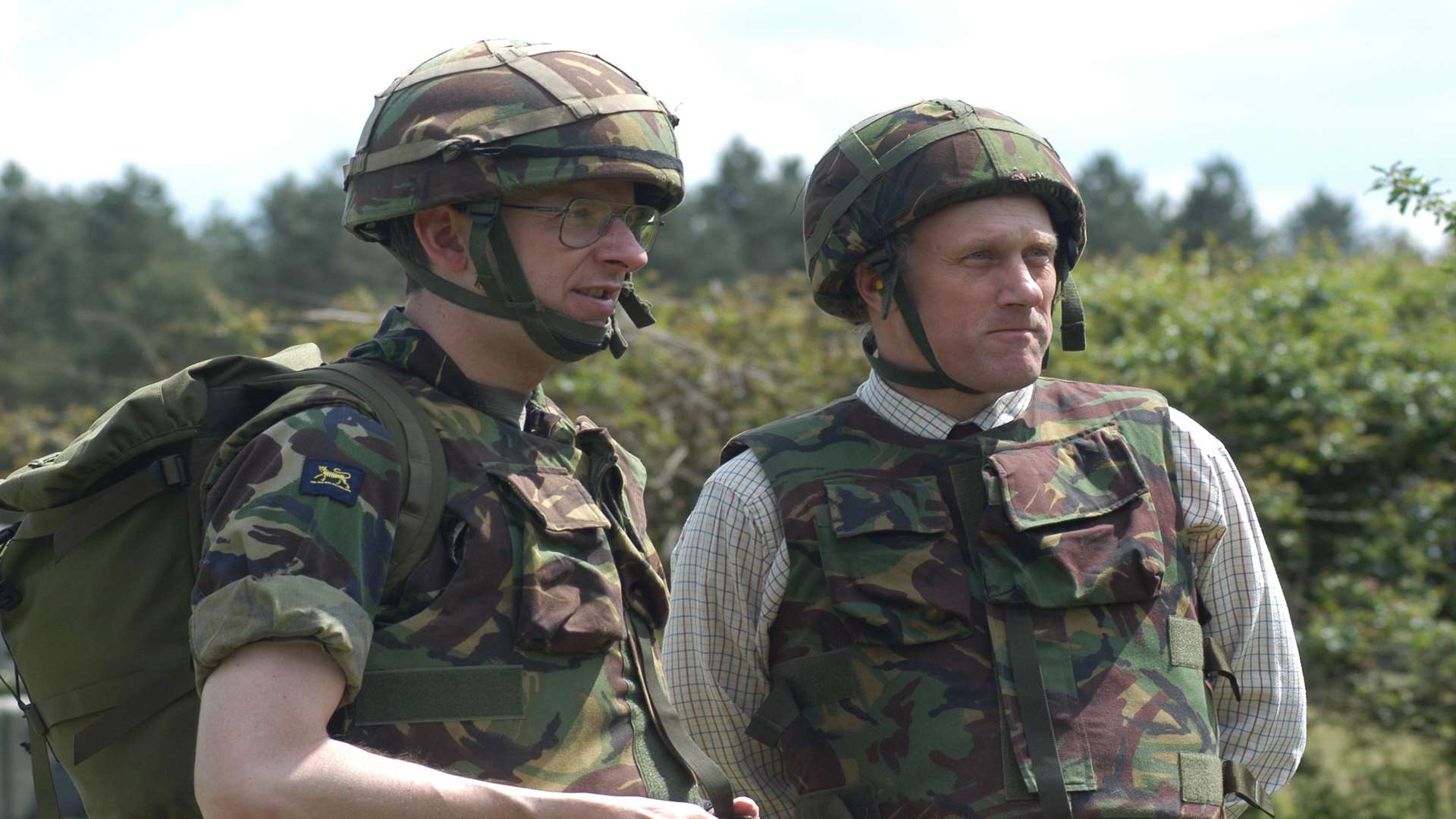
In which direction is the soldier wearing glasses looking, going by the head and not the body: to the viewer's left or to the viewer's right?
to the viewer's right

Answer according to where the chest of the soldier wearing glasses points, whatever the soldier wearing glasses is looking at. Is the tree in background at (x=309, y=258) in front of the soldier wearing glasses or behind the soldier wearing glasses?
behind

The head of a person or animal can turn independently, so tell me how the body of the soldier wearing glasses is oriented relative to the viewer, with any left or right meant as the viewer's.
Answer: facing the viewer and to the right of the viewer

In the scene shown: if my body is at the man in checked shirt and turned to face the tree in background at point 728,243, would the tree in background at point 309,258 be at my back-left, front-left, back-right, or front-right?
front-left

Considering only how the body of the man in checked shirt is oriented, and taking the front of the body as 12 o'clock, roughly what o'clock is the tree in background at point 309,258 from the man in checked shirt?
The tree in background is roughly at 5 o'clock from the man in checked shirt.

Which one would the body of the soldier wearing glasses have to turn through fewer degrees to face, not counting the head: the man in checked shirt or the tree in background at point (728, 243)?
the man in checked shirt

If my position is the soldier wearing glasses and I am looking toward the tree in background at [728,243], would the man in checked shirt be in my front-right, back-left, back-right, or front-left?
front-right

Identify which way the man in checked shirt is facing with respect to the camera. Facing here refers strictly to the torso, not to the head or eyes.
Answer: toward the camera

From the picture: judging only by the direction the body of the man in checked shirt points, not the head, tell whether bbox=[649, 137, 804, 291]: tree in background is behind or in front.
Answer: behind

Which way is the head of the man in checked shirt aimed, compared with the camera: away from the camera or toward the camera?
toward the camera

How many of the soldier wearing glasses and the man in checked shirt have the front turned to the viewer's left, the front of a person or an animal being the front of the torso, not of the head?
0

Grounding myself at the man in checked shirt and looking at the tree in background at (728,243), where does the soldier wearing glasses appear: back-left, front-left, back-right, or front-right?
back-left

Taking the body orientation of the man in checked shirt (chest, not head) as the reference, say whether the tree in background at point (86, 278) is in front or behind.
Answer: behind
